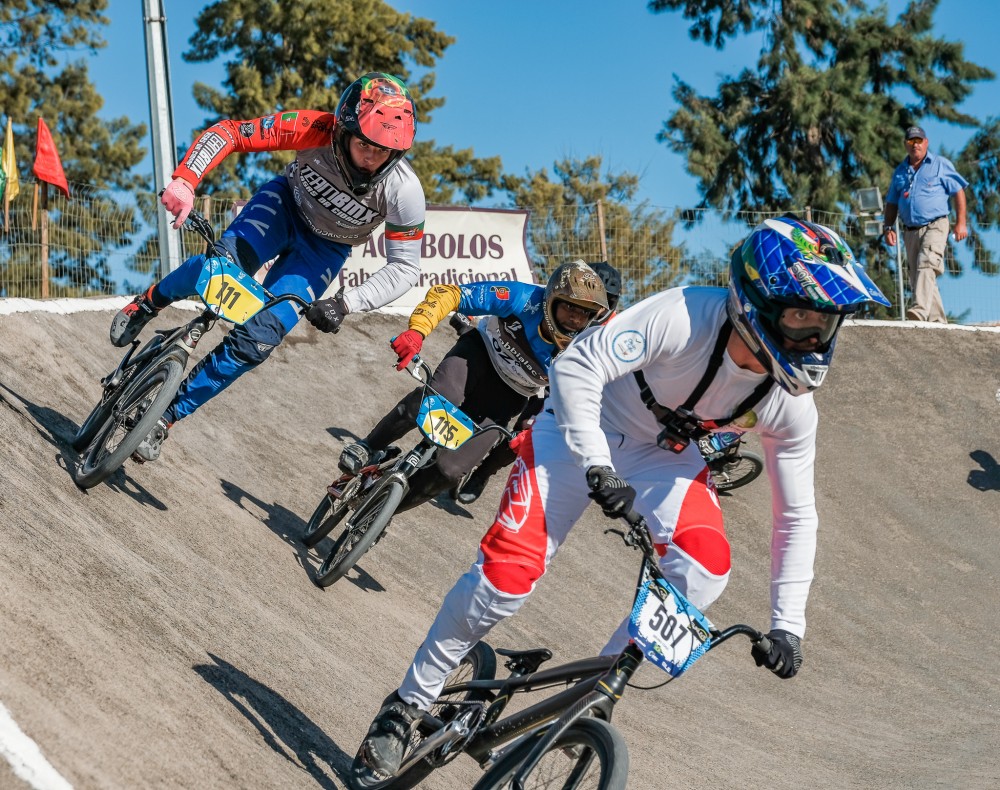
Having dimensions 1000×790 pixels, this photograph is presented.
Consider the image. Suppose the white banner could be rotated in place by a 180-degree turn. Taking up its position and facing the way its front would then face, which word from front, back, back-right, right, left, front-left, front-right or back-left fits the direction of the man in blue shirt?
right

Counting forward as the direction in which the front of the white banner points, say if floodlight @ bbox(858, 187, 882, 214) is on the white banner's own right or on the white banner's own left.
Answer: on the white banner's own left

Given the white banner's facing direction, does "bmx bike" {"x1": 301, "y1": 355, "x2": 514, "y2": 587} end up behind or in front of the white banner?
in front

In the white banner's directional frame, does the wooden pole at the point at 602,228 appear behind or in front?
behind

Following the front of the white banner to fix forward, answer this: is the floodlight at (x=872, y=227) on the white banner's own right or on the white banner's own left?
on the white banner's own left

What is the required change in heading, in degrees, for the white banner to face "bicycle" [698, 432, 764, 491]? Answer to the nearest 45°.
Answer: approximately 45° to its left

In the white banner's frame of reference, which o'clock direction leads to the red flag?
The red flag is roughly at 4 o'clock from the white banner.

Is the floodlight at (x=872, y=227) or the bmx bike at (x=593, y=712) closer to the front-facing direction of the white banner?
the bmx bike

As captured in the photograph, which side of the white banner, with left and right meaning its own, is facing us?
front

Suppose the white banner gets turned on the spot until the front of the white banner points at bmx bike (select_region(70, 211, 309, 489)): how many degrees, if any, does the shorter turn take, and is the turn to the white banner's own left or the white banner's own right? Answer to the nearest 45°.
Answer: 0° — it already faces it

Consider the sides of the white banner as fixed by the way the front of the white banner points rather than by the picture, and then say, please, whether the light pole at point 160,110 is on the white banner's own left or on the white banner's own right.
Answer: on the white banner's own right
